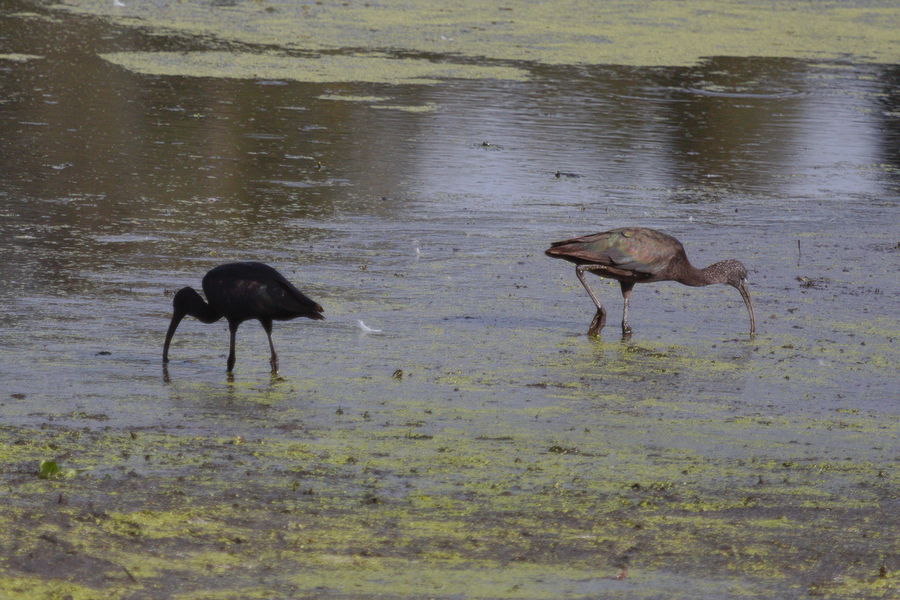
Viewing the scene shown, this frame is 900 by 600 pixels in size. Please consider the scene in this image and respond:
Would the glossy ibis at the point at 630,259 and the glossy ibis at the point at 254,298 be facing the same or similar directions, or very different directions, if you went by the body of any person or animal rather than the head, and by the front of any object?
very different directions

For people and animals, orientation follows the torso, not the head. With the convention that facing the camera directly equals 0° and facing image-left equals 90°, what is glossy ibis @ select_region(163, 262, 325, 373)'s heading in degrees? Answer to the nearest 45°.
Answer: approximately 90°

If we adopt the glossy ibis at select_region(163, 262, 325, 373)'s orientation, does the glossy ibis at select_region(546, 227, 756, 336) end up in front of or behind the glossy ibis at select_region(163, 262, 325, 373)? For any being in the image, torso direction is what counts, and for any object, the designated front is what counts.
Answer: behind

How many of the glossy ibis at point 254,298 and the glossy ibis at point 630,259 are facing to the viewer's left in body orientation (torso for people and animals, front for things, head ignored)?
1

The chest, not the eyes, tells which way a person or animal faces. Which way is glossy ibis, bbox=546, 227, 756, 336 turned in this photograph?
to the viewer's right

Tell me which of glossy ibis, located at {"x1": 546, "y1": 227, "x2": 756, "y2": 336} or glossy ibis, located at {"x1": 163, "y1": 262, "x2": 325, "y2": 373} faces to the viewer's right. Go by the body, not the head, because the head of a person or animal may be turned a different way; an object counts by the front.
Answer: glossy ibis, located at {"x1": 546, "y1": 227, "x2": 756, "y2": 336}

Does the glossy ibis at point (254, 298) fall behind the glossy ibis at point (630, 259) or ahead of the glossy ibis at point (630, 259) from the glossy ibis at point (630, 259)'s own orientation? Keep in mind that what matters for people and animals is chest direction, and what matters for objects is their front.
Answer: behind
